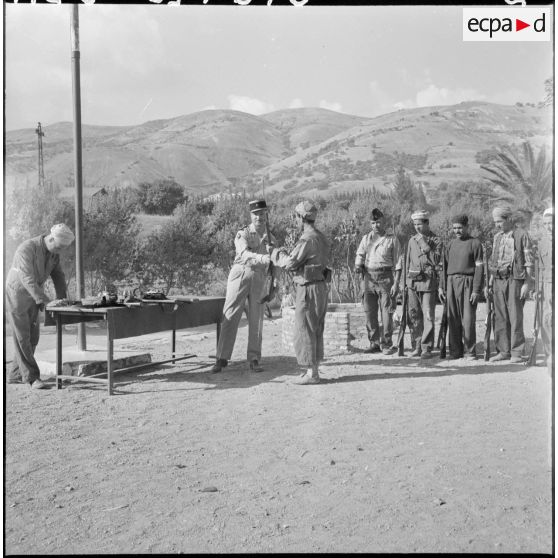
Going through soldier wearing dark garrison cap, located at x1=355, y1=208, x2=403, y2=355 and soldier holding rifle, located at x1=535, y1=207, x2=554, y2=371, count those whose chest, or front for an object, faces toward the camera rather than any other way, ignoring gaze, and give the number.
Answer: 2

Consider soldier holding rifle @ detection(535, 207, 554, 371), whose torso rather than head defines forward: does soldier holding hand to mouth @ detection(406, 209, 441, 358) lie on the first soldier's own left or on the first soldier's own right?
on the first soldier's own right

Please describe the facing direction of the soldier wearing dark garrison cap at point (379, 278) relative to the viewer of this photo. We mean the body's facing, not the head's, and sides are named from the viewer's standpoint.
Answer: facing the viewer

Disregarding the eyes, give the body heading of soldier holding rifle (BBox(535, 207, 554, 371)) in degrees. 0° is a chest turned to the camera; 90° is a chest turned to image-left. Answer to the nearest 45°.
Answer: approximately 0°

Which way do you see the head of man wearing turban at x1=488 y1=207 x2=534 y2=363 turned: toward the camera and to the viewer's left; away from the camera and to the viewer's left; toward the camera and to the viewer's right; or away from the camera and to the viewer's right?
toward the camera and to the viewer's left

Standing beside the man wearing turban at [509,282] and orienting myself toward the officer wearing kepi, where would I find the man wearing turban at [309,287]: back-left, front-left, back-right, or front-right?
front-left

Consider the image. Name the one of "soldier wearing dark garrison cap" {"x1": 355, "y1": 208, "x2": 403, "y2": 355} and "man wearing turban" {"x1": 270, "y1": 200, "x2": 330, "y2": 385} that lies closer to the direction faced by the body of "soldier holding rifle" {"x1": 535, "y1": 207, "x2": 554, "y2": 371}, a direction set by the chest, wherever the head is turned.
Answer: the man wearing turban

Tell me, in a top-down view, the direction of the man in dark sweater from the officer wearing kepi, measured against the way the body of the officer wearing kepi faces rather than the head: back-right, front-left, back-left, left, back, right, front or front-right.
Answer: front-left

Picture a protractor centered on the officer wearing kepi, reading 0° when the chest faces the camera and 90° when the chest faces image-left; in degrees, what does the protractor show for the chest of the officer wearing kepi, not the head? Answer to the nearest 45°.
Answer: approximately 315°
